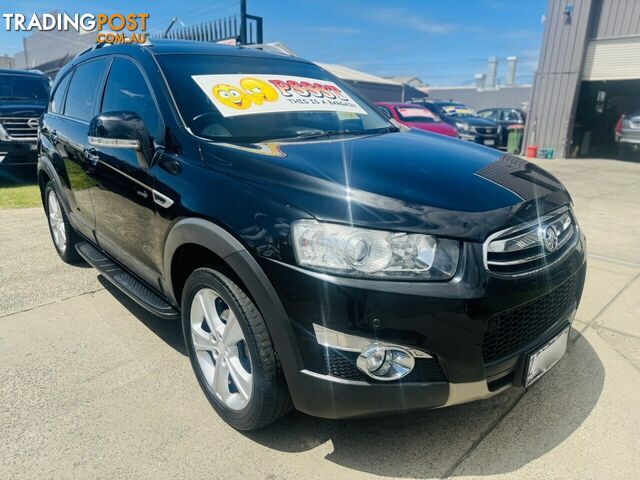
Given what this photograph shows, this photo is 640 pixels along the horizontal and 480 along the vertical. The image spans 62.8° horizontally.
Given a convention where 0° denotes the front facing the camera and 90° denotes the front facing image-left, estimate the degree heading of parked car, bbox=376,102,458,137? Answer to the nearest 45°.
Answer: approximately 315°

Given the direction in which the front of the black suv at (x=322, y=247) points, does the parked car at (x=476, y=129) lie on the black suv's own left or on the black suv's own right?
on the black suv's own left

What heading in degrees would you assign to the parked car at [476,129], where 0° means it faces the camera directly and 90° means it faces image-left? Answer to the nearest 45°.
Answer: approximately 315°

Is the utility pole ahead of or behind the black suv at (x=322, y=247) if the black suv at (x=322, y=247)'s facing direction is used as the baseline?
behind

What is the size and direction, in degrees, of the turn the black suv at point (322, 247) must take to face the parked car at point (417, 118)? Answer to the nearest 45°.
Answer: approximately 135° to its left

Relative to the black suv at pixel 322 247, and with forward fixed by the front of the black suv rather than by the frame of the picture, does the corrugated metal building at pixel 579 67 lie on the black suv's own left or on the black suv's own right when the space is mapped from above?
on the black suv's own left

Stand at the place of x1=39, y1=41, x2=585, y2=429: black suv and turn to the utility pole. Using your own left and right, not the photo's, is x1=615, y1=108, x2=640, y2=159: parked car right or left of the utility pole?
right

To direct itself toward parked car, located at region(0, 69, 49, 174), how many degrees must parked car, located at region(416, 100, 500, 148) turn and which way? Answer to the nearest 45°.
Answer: approximately 90° to its right

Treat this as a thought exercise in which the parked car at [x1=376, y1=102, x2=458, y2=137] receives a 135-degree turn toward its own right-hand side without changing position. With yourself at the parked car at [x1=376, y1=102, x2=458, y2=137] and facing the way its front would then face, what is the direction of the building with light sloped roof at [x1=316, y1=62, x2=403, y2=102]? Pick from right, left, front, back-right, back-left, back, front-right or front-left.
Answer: right

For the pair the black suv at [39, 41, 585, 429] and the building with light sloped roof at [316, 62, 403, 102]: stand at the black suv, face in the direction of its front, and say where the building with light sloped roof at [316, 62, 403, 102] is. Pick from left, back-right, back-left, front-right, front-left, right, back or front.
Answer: back-left

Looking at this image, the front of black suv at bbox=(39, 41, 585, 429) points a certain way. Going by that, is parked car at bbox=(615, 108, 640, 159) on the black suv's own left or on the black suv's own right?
on the black suv's own left
